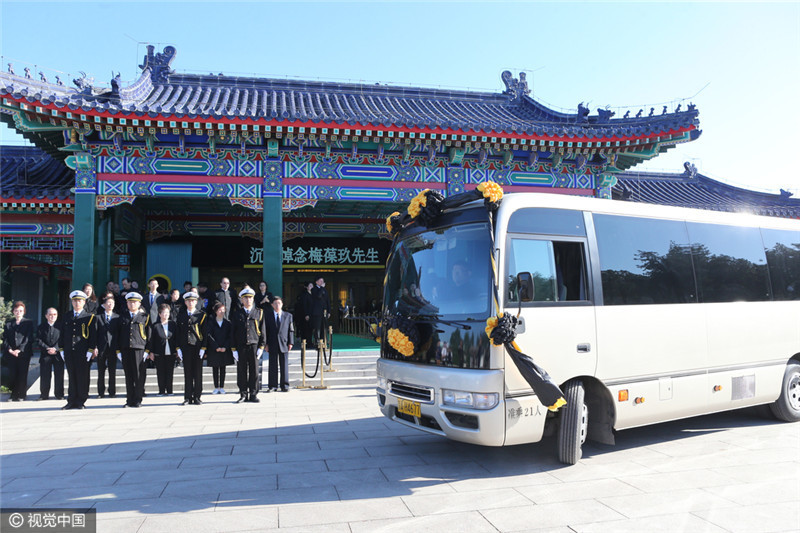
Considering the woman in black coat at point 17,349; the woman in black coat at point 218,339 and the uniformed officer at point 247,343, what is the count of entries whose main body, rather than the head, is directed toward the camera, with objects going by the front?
3

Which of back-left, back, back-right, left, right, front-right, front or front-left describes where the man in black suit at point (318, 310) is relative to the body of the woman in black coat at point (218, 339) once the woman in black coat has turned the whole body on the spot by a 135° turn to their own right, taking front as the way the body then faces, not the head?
right

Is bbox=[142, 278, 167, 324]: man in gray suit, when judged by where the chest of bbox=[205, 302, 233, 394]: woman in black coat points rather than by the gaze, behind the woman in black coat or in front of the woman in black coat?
behind

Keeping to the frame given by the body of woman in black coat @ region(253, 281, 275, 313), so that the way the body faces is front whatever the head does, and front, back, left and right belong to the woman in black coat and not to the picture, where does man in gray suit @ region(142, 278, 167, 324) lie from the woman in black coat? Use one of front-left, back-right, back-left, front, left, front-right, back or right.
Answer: right

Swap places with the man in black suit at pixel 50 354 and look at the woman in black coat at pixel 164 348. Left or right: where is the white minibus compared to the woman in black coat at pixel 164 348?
right

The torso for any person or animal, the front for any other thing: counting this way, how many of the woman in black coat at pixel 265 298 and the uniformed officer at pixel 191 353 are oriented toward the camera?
2

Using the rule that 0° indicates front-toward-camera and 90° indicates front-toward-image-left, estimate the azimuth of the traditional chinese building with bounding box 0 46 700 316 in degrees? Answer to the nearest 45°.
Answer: approximately 0°
